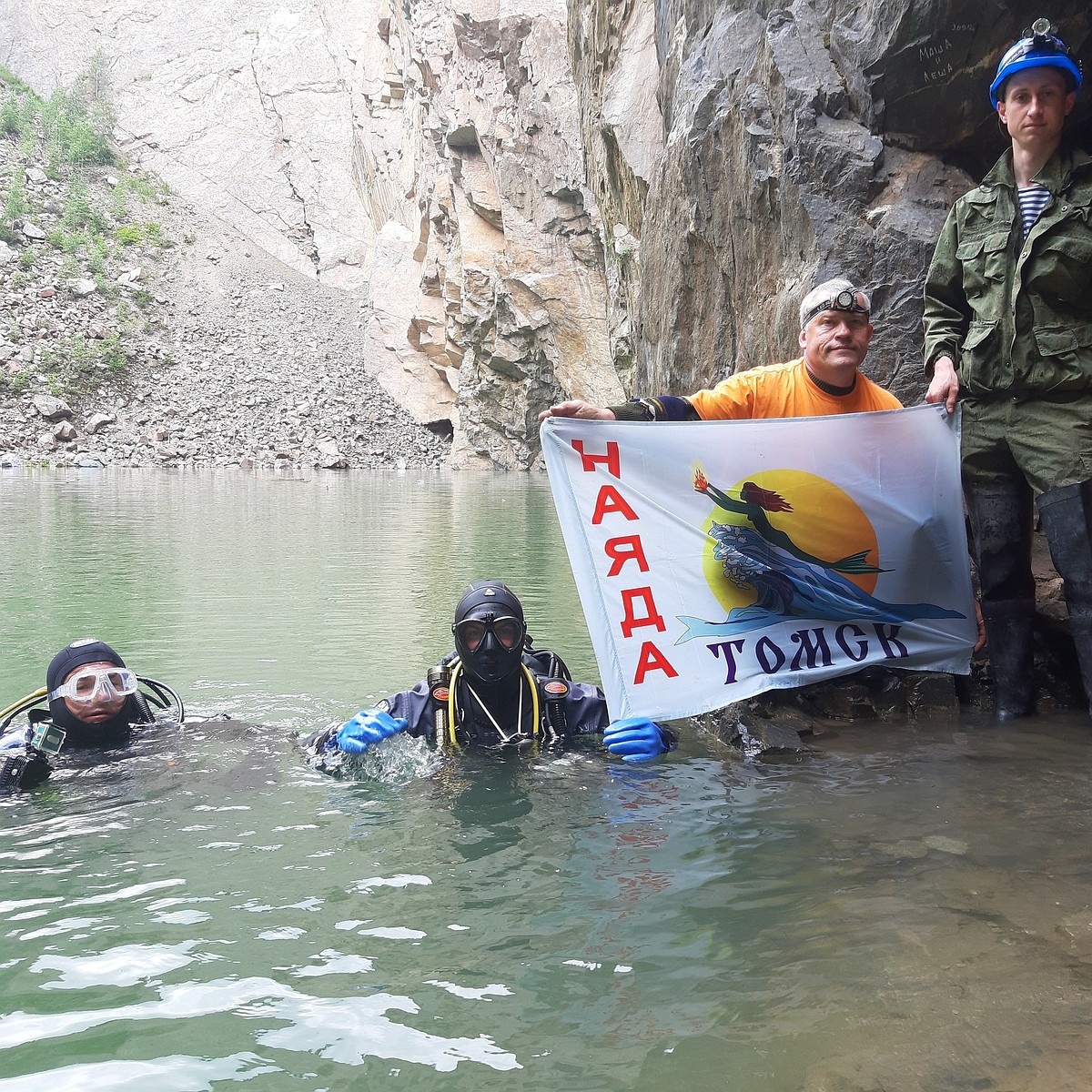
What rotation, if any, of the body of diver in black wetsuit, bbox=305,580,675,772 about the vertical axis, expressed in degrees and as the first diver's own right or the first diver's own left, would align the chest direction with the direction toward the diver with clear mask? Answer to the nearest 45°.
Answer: approximately 90° to the first diver's own right

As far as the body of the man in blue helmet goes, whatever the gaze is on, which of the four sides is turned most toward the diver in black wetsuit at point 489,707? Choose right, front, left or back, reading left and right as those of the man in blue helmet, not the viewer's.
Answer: right

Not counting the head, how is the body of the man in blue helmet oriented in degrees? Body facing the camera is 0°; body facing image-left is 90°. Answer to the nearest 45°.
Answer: approximately 0°

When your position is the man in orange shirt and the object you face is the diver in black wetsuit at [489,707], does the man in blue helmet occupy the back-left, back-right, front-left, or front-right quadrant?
back-left

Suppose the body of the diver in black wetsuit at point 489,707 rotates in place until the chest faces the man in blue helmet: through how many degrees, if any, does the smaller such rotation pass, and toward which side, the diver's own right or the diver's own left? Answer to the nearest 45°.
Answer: approximately 90° to the diver's own left

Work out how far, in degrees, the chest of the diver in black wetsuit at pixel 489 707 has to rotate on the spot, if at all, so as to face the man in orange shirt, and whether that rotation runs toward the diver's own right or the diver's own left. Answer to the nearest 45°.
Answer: approximately 90° to the diver's own left

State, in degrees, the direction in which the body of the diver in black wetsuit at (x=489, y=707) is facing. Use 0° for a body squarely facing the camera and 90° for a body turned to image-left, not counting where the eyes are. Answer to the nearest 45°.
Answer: approximately 0°

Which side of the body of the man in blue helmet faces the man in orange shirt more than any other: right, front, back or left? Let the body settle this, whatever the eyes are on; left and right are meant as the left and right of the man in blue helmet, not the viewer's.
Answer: right

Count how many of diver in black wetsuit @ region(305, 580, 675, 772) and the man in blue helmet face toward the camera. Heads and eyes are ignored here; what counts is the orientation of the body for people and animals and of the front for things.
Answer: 2
